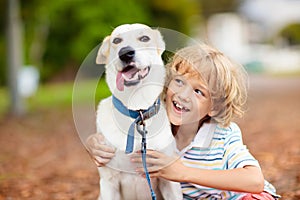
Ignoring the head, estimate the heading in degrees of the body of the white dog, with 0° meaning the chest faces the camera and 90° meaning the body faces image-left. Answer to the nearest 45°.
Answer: approximately 0°

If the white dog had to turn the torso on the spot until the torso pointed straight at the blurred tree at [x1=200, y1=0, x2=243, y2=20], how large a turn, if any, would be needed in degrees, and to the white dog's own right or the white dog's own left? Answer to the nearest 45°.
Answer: approximately 180°

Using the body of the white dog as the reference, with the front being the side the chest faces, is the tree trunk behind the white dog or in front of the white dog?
behind

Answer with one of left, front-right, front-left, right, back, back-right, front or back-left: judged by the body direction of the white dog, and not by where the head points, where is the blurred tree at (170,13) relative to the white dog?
back

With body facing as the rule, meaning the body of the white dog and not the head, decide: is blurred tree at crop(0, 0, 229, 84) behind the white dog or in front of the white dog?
behind
